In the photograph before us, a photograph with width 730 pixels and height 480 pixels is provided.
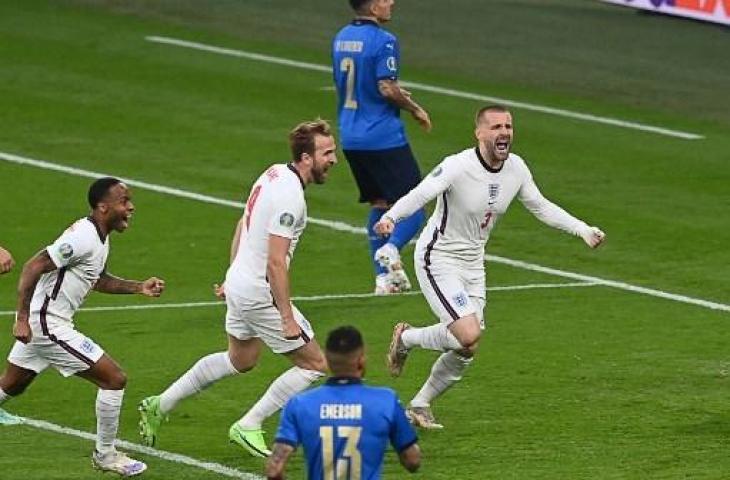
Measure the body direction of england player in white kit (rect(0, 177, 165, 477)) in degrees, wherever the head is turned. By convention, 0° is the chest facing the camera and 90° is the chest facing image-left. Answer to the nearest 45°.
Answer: approximately 270°

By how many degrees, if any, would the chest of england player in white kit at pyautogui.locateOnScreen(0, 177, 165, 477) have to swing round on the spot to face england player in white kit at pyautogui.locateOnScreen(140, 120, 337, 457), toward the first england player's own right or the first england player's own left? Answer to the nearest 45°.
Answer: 0° — they already face them

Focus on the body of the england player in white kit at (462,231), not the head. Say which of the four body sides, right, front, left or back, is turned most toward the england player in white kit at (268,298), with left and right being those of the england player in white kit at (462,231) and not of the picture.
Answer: right

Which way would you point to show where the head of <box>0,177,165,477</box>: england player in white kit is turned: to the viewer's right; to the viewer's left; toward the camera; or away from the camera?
to the viewer's right

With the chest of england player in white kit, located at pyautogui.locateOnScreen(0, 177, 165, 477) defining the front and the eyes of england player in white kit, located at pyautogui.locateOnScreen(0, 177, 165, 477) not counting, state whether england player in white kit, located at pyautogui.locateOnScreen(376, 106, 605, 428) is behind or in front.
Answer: in front

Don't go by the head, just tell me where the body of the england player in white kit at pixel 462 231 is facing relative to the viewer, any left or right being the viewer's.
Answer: facing the viewer and to the right of the viewer

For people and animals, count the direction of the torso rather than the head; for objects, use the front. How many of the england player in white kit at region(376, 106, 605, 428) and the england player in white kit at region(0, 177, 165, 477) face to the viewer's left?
0
